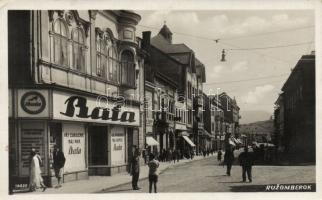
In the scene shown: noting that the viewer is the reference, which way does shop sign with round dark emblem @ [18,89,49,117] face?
facing the viewer

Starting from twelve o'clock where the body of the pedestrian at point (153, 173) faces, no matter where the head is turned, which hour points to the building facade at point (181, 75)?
The building facade is roughly at 12 o'clock from the pedestrian.

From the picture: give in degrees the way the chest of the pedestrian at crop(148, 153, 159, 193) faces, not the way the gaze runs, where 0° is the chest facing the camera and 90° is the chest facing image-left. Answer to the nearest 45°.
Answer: approximately 180°

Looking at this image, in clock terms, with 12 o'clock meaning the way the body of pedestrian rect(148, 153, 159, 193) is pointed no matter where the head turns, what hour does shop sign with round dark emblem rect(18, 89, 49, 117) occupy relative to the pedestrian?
The shop sign with round dark emblem is roughly at 9 o'clock from the pedestrian.
